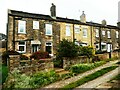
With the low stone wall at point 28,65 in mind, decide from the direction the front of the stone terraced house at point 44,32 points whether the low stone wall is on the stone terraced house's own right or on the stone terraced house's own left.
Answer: on the stone terraced house's own right

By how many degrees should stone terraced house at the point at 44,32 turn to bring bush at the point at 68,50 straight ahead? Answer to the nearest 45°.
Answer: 0° — it already faces it

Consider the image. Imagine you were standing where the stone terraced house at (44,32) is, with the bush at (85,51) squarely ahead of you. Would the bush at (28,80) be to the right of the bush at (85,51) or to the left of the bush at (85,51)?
right

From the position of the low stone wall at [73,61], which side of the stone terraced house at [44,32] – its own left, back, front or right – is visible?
front
